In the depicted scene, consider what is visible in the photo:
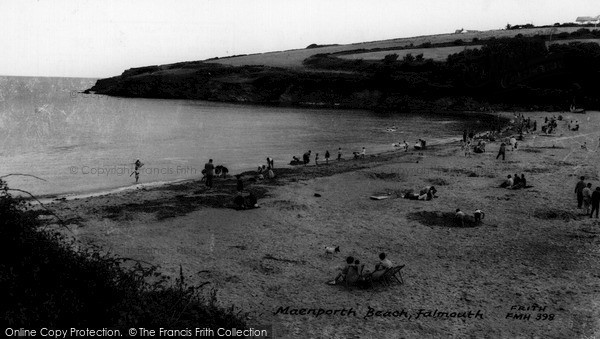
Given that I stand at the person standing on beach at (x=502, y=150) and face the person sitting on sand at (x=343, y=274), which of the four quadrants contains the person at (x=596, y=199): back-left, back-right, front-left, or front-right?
front-left

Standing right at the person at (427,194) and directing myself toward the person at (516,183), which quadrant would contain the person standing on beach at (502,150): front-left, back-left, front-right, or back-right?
front-left

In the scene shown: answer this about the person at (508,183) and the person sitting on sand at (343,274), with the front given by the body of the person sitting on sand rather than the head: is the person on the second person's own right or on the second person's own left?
on the second person's own right

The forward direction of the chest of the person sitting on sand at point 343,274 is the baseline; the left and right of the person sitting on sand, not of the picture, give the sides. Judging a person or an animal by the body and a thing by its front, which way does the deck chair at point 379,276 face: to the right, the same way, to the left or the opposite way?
the same way

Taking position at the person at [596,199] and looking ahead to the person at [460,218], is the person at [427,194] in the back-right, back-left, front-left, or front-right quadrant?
front-right

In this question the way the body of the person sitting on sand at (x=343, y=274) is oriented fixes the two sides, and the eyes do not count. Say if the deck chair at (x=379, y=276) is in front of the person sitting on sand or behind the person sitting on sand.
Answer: behind
